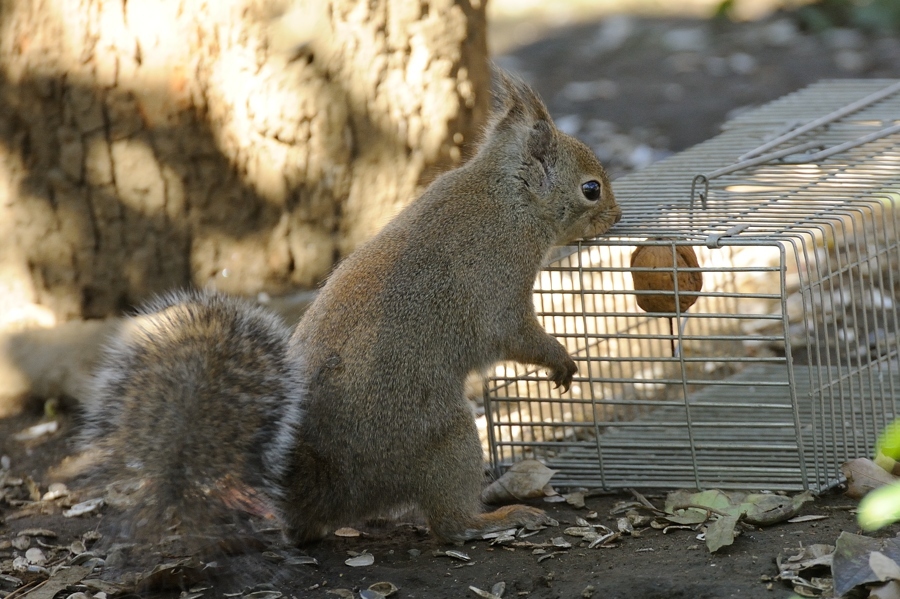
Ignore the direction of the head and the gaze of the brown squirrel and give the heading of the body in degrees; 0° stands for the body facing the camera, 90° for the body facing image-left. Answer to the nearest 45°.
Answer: approximately 270°

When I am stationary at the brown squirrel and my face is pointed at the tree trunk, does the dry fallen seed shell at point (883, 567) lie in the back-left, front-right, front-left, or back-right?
back-right

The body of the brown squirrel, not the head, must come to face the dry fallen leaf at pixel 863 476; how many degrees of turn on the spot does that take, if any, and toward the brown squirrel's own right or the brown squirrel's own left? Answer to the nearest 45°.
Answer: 0° — it already faces it

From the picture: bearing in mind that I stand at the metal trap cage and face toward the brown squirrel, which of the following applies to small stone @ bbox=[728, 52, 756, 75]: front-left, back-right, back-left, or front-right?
back-right

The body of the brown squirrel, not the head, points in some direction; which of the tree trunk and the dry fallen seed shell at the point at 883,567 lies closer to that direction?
the dry fallen seed shell

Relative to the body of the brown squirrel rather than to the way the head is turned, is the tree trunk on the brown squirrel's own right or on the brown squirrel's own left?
on the brown squirrel's own left

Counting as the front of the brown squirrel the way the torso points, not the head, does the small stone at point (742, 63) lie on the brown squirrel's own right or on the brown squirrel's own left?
on the brown squirrel's own left
